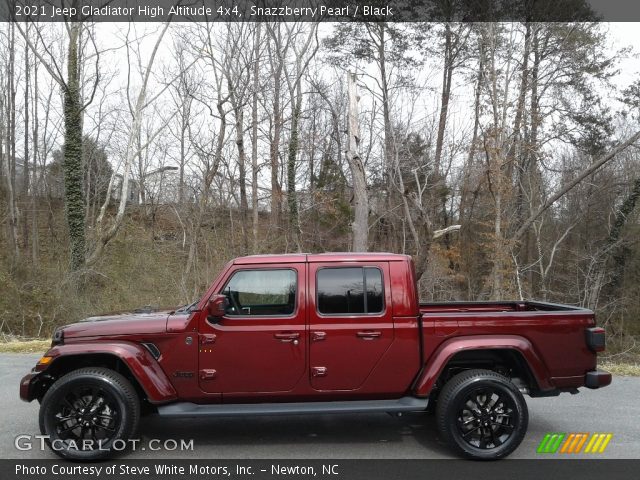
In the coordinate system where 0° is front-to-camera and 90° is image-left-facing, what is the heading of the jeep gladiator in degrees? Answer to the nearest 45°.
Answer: approximately 90°
